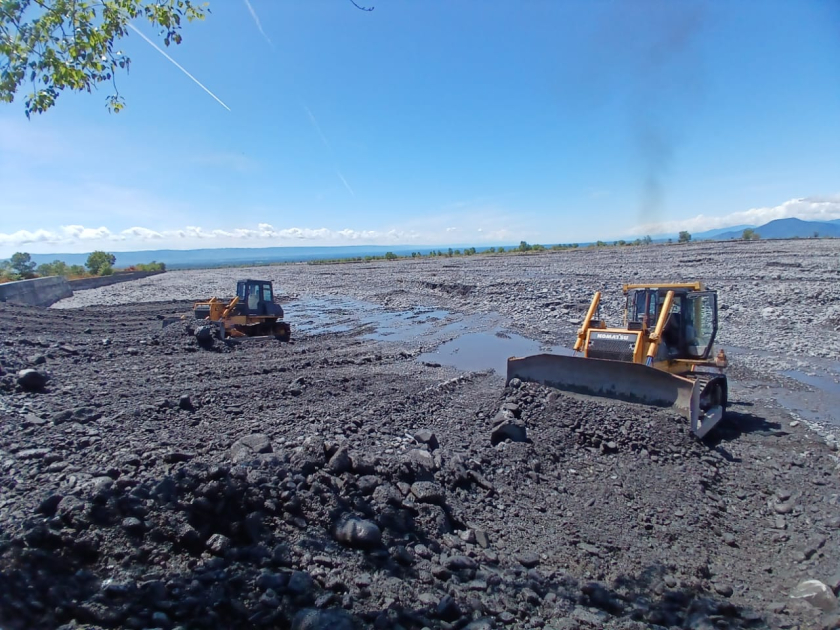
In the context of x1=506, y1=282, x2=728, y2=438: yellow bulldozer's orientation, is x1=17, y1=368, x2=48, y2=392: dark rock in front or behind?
in front

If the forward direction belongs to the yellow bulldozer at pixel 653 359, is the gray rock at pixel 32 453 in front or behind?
in front

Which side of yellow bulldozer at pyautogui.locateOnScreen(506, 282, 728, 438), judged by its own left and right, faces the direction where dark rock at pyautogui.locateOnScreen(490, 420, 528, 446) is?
front

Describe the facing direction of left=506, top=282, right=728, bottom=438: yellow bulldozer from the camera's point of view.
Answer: facing the viewer and to the left of the viewer

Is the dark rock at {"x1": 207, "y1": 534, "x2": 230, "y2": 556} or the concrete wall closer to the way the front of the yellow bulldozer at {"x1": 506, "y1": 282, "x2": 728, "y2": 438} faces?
the dark rock

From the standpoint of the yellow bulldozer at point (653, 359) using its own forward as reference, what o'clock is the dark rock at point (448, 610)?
The dark rock is roughly at 11 o'clock from the yellow bulldozer.

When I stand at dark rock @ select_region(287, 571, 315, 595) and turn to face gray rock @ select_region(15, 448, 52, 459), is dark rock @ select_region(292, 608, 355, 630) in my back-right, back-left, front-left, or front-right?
back-left

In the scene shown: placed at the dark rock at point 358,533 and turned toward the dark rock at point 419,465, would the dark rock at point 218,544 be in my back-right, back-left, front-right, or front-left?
back-left

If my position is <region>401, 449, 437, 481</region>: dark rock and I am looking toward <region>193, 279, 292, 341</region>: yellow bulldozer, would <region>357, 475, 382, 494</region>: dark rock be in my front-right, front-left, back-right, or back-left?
back-left

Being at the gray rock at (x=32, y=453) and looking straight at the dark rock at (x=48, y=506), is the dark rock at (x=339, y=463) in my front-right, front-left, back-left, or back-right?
front-left

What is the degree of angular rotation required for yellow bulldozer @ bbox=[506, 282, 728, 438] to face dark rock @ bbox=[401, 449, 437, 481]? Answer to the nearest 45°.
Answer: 0° — it already faces it

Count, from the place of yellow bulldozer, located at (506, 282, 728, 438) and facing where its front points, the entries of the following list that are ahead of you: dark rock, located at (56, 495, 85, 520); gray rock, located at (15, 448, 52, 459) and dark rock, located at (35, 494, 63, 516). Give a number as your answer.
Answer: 3

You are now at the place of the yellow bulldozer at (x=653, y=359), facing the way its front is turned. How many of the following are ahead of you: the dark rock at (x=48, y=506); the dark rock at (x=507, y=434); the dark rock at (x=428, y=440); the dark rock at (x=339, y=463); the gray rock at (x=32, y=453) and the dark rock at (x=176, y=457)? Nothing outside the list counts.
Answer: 6

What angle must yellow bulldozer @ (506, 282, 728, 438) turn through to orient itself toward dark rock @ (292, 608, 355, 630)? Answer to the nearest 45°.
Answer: approximately 45° to its left

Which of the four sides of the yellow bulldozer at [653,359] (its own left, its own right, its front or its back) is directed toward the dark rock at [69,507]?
front

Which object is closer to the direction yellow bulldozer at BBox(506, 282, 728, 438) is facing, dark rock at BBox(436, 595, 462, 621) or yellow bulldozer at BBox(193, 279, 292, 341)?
the dark rock
